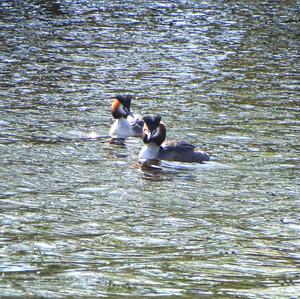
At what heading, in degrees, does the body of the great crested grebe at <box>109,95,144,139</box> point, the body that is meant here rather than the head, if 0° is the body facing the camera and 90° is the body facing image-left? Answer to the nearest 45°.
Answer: approximately 45°

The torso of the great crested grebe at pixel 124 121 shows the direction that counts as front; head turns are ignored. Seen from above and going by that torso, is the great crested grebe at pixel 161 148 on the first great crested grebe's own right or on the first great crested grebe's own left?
on the first great crested grebe's own left

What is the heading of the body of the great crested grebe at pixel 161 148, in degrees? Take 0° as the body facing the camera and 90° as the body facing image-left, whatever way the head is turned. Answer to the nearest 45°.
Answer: approximately 90°

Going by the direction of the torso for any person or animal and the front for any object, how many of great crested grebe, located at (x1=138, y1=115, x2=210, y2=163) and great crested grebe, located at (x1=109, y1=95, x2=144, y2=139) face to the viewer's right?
0

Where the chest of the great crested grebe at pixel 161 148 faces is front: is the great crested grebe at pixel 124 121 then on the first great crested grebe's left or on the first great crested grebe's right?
on the first great crested grebe's right
